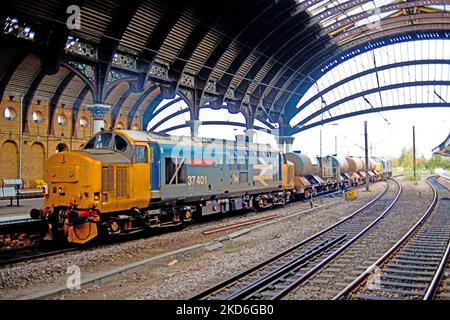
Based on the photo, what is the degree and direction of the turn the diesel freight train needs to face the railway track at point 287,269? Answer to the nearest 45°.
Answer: approximately 90° to its left

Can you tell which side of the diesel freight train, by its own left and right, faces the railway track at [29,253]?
front

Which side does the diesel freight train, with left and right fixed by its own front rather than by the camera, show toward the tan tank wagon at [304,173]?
back

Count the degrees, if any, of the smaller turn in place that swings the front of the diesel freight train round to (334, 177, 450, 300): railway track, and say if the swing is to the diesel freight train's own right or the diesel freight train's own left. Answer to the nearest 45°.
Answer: approximately 90° to the diesel freight train's own left

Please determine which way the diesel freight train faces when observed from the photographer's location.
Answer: facing the viewer and to the left of the viewer

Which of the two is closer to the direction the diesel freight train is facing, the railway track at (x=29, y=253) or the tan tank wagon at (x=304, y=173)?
the railway track

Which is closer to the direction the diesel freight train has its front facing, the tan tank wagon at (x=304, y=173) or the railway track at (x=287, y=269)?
the railway track
